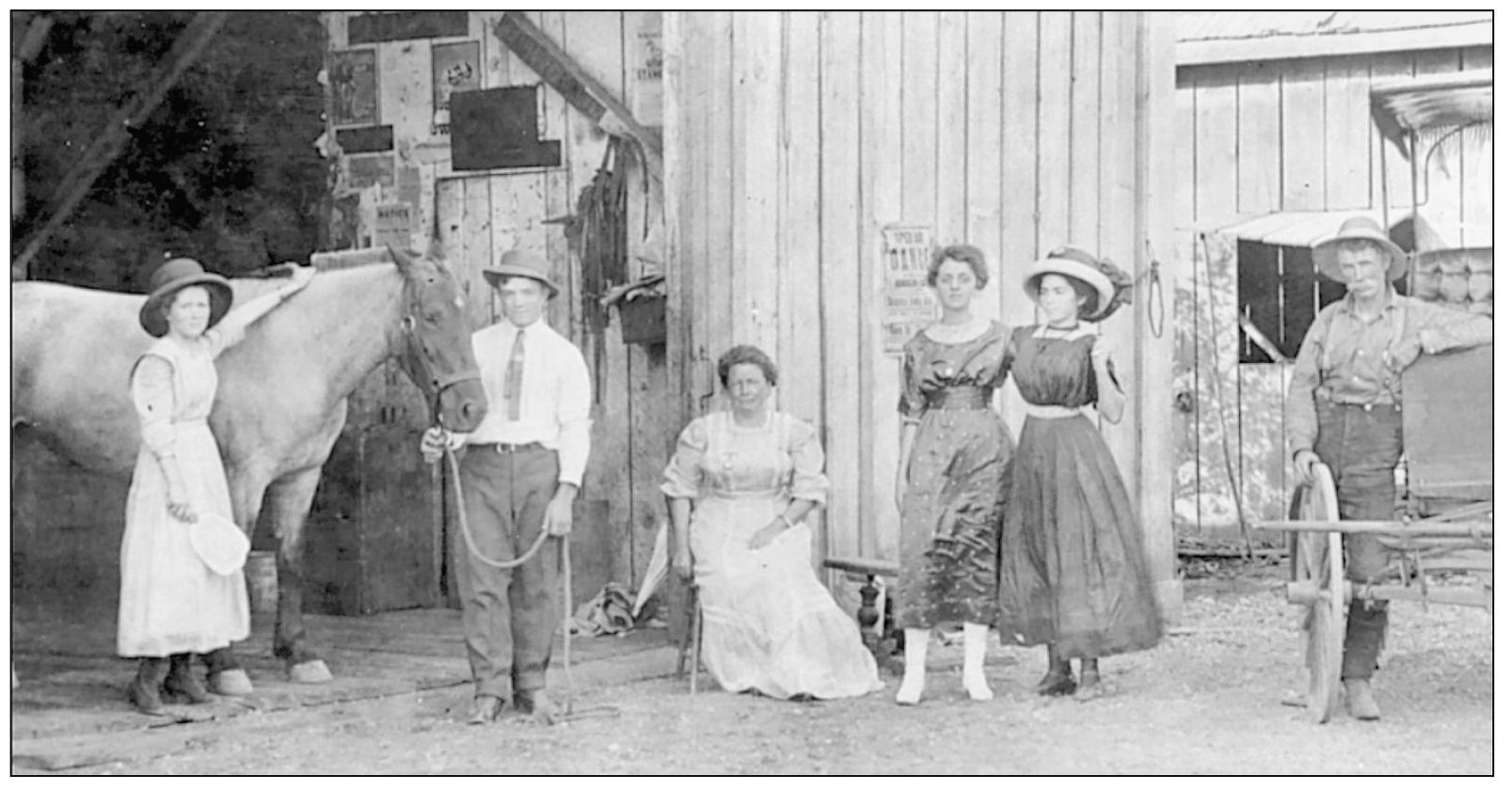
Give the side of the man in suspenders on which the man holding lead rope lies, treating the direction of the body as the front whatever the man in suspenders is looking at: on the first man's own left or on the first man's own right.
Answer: on the first man's own right

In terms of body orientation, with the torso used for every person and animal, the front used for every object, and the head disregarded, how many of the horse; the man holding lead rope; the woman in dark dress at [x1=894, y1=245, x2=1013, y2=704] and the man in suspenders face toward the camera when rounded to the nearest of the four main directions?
3

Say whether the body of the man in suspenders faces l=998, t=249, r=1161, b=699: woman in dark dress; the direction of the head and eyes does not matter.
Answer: no

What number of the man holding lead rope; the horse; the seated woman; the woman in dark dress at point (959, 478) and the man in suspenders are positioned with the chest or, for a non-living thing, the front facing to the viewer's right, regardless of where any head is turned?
1

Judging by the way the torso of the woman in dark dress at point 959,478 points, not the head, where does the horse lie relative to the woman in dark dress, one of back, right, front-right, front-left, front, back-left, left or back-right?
right

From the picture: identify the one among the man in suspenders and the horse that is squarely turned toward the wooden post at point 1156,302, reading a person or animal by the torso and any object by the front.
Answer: the horse

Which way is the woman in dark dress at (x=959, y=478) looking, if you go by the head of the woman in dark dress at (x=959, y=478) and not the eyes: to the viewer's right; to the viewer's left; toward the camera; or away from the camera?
toward the camera

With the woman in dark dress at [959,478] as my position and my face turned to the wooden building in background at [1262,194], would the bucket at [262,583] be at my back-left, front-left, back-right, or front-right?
back-left

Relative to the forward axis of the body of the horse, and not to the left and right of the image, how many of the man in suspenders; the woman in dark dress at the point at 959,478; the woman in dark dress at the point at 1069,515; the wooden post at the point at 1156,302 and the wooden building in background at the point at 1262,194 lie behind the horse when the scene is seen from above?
0

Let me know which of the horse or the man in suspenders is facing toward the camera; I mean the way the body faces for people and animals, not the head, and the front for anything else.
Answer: the man in suspenders

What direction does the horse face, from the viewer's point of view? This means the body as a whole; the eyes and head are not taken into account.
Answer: to the viewer's right

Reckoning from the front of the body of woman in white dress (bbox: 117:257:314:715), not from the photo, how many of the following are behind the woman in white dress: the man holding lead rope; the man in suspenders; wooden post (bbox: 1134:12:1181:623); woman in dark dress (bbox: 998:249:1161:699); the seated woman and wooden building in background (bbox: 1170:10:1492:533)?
0

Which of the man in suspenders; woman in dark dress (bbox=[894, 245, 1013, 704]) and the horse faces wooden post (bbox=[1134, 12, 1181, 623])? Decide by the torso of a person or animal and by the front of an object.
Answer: the horse

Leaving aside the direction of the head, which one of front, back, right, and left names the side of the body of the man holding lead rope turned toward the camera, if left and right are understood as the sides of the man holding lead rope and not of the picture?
front

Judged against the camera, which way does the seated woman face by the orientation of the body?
toward the camera

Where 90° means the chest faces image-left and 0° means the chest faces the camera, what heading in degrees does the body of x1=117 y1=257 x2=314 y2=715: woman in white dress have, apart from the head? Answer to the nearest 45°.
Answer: approximately 315°

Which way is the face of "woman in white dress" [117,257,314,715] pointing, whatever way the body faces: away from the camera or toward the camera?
toward the camera
